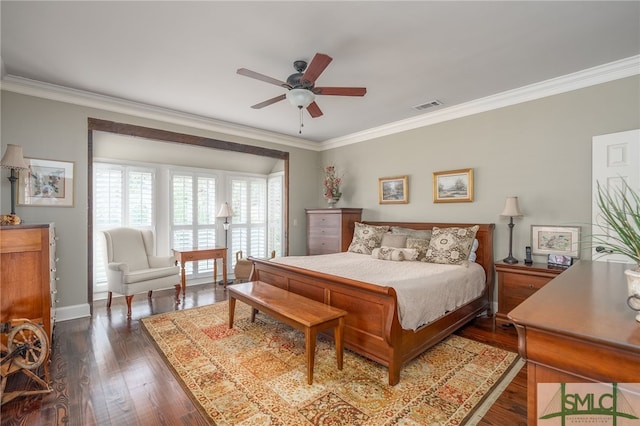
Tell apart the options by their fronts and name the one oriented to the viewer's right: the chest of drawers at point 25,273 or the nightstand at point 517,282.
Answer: the chest of drawers

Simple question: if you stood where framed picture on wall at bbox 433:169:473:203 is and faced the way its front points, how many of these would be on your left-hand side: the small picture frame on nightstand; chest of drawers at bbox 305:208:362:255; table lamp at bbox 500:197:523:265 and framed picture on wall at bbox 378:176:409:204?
2

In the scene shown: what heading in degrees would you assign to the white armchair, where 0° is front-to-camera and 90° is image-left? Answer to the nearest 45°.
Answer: approximately 315°

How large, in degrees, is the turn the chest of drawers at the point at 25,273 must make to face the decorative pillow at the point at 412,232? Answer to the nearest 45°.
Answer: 0° — it already faces it

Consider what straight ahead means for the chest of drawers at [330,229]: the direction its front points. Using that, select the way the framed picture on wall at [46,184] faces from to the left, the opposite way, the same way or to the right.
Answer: to the left

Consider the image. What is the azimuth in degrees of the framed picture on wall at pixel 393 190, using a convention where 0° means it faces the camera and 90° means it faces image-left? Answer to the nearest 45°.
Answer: approximately 45°
